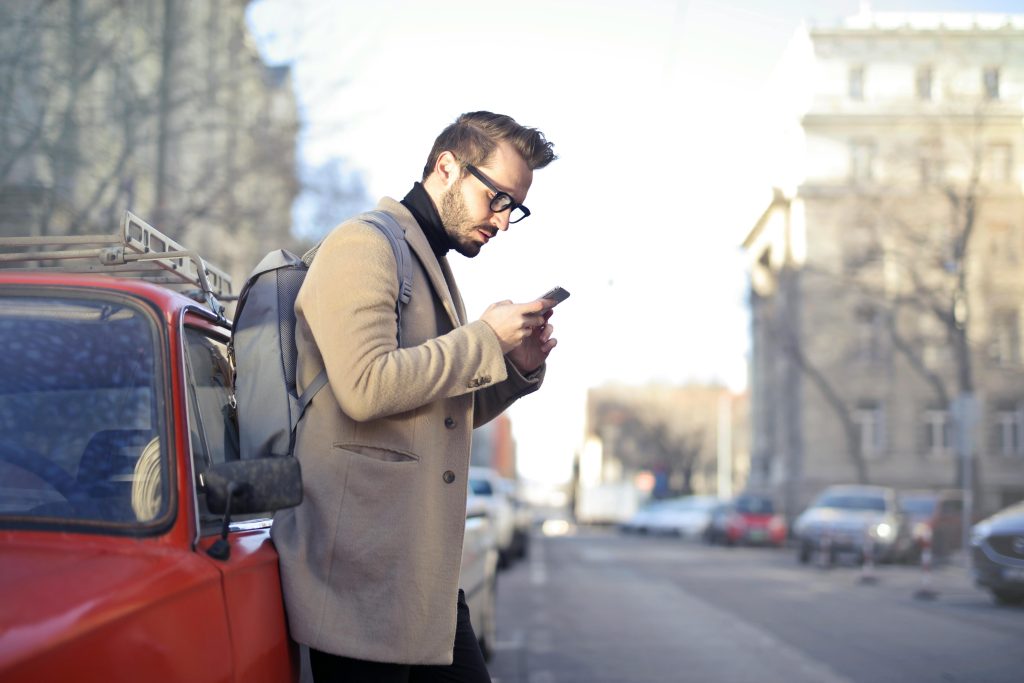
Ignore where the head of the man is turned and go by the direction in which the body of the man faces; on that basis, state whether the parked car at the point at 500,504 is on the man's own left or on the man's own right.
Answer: on the man's own left

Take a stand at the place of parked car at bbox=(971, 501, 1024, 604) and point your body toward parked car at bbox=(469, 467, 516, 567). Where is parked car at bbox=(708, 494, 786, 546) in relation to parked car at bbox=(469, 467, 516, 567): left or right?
right

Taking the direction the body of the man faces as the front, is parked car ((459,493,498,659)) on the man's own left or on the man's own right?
on the man's own left

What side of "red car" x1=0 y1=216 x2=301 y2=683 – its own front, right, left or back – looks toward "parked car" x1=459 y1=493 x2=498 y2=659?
back

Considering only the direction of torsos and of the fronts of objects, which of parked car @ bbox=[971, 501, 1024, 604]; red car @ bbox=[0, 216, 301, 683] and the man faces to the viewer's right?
the man

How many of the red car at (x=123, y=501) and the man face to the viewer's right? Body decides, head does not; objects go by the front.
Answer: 1

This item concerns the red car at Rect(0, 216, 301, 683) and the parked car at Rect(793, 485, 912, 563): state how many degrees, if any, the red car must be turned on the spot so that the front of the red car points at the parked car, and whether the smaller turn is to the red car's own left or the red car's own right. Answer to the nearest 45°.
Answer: approximately 180°

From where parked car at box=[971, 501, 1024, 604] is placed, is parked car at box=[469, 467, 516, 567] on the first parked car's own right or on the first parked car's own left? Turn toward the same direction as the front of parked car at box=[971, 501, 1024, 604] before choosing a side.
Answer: on the first parked car's own right

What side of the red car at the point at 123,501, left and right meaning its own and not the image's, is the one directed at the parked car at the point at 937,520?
back

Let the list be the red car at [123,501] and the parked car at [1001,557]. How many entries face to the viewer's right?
0

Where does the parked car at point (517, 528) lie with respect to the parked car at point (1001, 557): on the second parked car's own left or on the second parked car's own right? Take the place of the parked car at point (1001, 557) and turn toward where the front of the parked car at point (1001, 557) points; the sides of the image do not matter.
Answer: on the second parked car's own right

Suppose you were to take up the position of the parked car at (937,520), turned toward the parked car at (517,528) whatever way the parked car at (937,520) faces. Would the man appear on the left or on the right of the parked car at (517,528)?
left

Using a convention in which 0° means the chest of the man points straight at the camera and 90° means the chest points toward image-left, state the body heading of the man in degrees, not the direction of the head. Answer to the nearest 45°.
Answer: approximately 270°

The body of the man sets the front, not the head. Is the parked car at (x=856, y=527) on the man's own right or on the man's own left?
on the man's own left

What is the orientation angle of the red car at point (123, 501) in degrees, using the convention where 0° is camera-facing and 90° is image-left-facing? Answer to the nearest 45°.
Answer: approximately 45°
